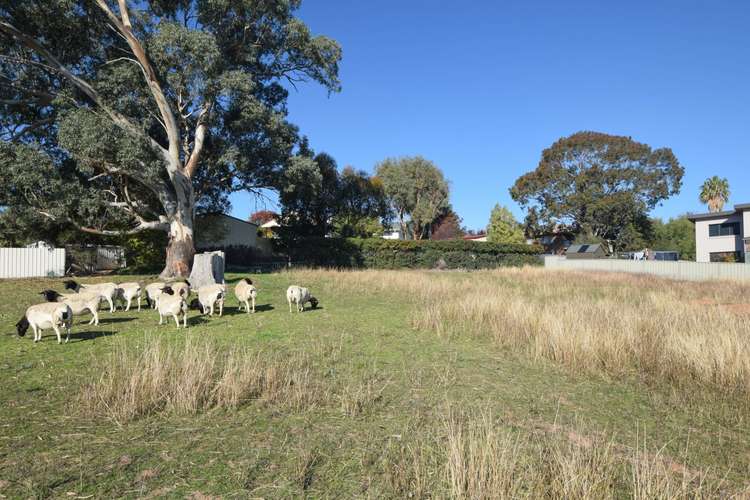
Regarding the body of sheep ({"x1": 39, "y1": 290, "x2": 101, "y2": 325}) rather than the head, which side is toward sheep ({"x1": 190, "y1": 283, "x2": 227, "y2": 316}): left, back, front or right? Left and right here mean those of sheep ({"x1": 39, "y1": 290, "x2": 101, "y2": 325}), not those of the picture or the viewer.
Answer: back

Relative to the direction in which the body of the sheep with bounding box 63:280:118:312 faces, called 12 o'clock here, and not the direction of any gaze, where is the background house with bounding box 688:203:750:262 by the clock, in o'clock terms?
The background house is roughly at 6 o'clock from the sheep.

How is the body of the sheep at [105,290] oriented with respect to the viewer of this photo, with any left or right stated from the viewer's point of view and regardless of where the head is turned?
facing to the left of the viewer

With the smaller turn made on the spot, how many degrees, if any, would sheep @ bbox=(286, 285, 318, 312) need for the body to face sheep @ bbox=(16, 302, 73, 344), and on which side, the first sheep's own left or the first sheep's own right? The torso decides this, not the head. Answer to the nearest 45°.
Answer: approximately 180°

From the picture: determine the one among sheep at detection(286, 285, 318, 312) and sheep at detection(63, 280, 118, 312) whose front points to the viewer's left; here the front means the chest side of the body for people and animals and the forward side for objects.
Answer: sheep at detection(63, 280, 118, 312)

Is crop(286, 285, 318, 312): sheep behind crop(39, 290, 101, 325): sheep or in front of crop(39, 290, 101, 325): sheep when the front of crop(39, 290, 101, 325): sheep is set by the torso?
behind

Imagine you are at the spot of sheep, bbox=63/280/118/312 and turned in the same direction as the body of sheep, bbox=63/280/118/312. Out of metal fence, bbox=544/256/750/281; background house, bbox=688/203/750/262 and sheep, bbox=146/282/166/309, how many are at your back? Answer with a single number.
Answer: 3

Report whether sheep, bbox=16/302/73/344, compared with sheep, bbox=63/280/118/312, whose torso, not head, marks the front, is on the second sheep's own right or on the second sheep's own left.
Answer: on the second sheep's own left

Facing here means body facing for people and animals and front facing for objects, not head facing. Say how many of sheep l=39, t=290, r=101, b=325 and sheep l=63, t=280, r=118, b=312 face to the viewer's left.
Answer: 2

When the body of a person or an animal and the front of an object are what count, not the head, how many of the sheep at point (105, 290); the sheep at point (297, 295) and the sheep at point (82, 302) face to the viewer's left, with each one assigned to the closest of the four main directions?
2

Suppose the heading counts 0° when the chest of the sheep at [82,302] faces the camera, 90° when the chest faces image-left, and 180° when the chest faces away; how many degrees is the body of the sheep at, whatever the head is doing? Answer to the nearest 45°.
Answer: approximately 90°

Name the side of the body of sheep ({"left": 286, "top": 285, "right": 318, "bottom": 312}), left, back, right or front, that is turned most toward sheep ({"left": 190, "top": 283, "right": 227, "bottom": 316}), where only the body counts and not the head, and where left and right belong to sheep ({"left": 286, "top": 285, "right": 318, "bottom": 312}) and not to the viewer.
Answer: back

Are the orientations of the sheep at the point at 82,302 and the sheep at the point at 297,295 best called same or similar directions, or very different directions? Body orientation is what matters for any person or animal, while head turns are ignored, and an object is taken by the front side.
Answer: very different directions
